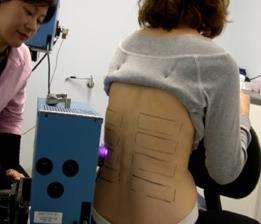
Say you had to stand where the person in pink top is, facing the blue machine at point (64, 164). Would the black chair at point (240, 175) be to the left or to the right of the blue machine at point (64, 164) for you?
left

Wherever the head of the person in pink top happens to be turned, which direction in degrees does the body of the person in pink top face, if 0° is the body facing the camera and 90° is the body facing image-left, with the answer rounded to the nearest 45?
approximately 315°

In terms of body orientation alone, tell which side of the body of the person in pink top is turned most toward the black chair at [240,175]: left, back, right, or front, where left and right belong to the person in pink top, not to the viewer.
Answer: front

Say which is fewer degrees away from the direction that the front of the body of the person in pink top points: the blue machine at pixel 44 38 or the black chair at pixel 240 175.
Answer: the black chair

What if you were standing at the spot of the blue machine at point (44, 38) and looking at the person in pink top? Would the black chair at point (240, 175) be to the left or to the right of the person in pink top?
left

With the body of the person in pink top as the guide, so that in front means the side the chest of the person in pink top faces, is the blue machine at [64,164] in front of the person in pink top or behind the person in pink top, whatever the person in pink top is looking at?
in front

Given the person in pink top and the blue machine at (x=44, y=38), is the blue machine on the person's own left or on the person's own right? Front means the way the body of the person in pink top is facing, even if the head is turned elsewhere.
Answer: on the person's own left
